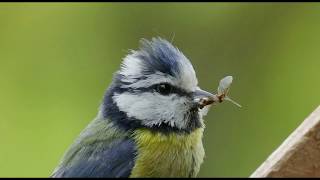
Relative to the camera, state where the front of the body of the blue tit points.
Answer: to the viewer's right
